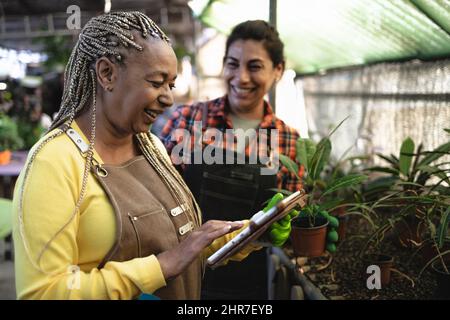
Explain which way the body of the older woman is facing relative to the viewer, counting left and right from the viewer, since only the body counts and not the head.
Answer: facing the viewer and to the right of the viewer

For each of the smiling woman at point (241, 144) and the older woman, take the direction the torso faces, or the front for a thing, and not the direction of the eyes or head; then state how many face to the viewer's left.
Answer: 0

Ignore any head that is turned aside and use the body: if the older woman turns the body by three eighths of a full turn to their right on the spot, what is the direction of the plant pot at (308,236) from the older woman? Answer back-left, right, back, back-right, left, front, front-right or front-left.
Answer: back-right

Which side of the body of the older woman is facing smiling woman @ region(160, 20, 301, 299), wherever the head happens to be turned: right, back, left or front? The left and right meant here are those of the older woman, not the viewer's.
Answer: left

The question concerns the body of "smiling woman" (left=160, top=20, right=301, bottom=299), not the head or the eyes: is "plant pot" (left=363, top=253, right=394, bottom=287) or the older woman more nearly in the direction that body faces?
the older woman

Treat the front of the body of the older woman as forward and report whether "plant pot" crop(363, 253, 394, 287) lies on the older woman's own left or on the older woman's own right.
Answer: on the older woman's own left

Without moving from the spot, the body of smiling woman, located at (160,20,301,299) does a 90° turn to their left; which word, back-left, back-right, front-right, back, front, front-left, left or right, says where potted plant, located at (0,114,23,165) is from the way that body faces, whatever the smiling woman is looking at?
back-left

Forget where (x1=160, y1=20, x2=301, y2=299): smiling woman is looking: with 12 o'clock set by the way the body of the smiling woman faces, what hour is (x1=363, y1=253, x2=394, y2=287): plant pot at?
The plant pot is roughly at 10 o'clock from the smiling woman.

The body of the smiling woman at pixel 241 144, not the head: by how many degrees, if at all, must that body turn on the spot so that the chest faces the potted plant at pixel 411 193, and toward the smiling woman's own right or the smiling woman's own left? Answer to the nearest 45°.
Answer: approximately 90° to the smiling woman's own left

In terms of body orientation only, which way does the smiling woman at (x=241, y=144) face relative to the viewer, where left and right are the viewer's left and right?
facing the viewer

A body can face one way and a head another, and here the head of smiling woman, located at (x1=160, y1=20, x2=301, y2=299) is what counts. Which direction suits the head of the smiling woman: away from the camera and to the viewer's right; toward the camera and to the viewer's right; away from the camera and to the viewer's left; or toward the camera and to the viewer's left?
toward the camera and to the viewer's left
